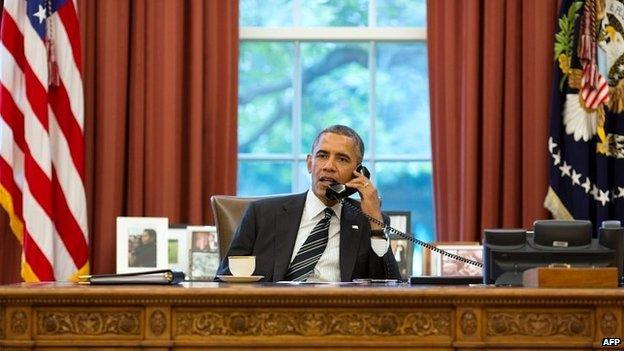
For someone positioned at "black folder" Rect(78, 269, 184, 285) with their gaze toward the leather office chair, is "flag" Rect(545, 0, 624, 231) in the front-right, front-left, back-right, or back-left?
front-right

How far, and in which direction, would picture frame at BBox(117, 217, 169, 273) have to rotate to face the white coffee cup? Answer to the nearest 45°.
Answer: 0° — it already faces it

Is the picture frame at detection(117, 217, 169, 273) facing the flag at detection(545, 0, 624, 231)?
no

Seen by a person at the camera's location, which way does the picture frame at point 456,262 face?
facing the viewer

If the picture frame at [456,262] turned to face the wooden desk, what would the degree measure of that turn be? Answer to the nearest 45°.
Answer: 0° — it already faces it

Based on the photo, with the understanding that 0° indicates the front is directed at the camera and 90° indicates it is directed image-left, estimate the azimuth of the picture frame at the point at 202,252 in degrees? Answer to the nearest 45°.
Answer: approximately 0°

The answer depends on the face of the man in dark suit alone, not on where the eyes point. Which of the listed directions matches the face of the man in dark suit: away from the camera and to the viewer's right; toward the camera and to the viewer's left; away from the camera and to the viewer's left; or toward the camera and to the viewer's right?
toward the camera and to the viewer's left

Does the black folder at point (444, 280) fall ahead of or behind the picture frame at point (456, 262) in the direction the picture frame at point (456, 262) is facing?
ahead

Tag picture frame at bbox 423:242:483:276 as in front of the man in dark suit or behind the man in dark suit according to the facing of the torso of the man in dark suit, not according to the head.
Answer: behind

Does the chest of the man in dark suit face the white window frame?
no

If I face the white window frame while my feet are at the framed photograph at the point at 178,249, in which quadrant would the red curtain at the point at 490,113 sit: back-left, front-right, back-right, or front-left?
front-right

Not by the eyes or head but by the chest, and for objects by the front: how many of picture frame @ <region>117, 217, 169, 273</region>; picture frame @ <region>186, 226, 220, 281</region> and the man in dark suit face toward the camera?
3

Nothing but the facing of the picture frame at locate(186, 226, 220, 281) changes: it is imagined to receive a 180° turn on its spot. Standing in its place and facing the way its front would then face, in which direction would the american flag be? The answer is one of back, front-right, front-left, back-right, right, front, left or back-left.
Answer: left

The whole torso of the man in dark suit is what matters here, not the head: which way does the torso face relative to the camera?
toward the camera

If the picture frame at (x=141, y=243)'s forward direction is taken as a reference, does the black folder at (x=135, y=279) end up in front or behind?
in front
